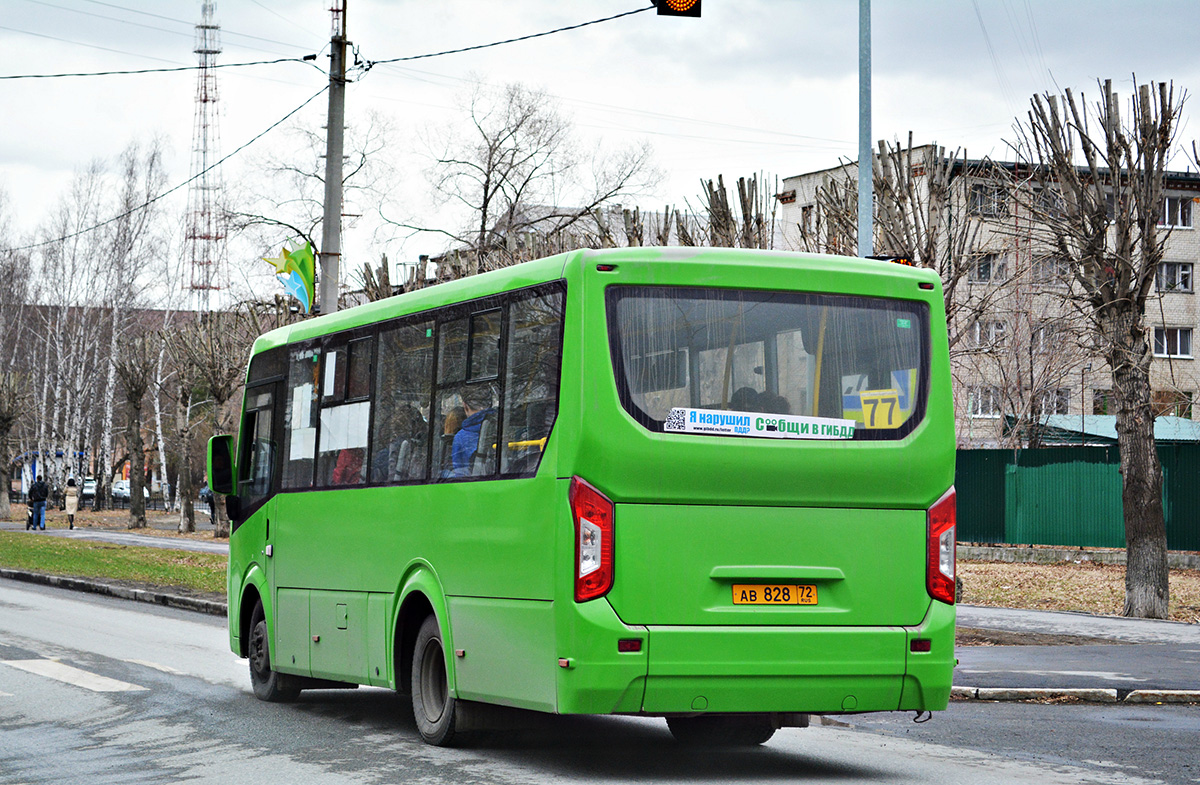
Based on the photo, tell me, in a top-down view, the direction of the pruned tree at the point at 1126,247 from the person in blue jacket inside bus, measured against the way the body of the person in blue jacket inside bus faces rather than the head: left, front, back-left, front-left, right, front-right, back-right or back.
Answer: right

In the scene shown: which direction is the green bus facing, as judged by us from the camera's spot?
facing away from the viewer and to the left of the viewer

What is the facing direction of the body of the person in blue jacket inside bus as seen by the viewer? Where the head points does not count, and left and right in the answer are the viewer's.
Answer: facing away from the viewer and to the left of the viewer

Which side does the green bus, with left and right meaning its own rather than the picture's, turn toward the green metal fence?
right

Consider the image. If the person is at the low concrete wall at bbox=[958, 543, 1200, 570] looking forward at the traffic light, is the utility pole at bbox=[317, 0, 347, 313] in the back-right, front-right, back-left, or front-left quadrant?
front-right

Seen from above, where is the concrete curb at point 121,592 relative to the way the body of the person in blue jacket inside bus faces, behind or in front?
in front

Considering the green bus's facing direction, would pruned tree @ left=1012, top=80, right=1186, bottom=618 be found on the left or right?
on its right

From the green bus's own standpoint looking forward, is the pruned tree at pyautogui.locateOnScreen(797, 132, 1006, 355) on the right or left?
on its right

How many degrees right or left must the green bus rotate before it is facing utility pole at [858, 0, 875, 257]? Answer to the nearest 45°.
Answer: approximately 45° to its right

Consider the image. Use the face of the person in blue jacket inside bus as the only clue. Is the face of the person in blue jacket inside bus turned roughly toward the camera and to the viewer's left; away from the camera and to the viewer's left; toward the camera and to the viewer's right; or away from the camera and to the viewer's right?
away from the camera and to the viewer's left

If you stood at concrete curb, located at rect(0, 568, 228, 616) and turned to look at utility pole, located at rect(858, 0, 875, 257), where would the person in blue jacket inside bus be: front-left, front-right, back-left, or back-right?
front-right
